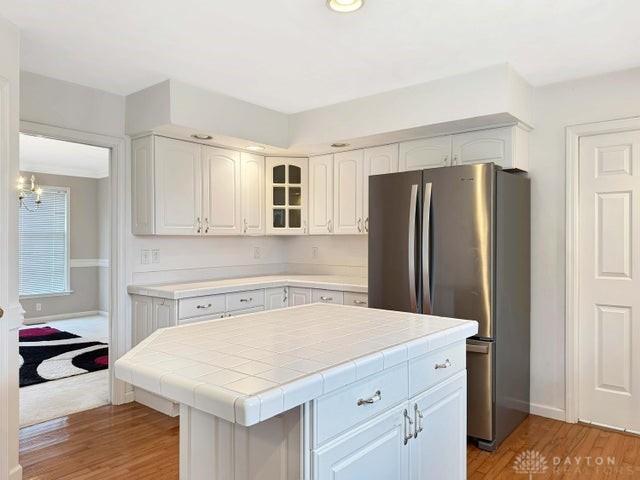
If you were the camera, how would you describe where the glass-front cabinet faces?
facing the viewer

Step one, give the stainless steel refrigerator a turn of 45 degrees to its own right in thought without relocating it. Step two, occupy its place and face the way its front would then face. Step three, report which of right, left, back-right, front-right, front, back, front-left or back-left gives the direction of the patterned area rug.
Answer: front

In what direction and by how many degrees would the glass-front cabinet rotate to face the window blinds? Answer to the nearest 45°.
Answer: approximately 135° to its right

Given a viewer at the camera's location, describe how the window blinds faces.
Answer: facing the viewer and to the right of the viewer

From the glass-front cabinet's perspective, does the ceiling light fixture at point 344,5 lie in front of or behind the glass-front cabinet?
in front

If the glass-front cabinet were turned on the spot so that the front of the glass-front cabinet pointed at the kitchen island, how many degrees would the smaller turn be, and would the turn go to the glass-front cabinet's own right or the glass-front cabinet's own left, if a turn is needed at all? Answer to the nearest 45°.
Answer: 0° — it already faces it

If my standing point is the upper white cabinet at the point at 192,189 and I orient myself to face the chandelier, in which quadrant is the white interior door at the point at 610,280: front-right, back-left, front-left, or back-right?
back-right

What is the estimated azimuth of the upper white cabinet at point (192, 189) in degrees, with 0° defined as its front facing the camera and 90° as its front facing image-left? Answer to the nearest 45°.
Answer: approximately 315°

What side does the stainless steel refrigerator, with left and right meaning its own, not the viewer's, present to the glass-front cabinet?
right

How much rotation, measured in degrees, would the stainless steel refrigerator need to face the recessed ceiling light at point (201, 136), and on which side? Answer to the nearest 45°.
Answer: approximately 45° to its right

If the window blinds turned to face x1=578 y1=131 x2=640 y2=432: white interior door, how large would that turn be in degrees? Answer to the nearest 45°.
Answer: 0° — it already faces it

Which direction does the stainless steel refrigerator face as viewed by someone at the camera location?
facing the viewer and to the left of the viewer
